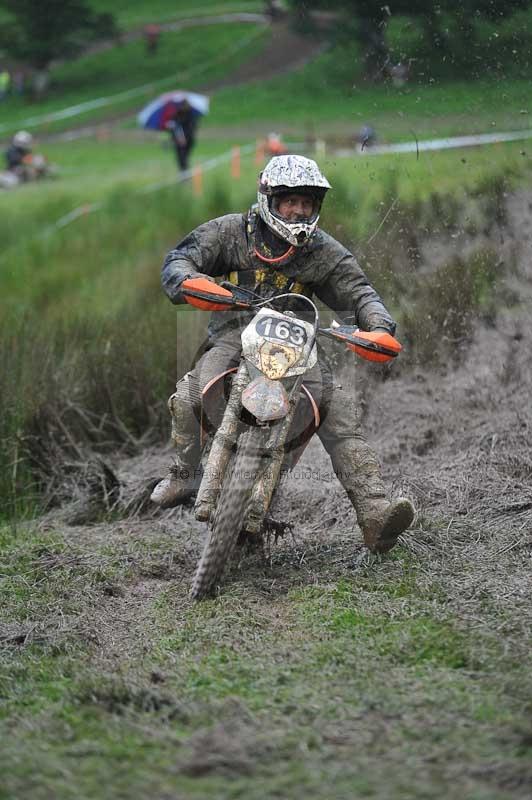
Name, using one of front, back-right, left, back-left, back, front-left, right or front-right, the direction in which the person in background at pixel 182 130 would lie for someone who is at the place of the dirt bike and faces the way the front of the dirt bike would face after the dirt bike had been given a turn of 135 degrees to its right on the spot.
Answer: front-right

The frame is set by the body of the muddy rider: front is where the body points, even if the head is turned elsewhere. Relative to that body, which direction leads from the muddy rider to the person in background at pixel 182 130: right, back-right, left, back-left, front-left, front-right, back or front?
back

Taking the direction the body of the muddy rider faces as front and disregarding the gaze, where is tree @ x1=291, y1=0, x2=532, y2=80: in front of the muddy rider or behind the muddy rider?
behind

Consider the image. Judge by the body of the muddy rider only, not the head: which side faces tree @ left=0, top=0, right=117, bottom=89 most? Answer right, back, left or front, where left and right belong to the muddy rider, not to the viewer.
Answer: back

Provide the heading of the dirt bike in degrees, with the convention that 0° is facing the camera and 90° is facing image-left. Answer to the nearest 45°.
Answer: approximately 0°

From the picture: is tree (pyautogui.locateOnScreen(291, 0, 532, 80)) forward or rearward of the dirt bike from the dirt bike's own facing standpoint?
rearward

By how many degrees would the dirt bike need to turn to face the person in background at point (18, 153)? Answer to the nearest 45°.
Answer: approximately 180°

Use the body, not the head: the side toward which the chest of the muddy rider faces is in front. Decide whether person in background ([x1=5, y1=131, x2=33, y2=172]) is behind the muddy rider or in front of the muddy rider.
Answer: behind
